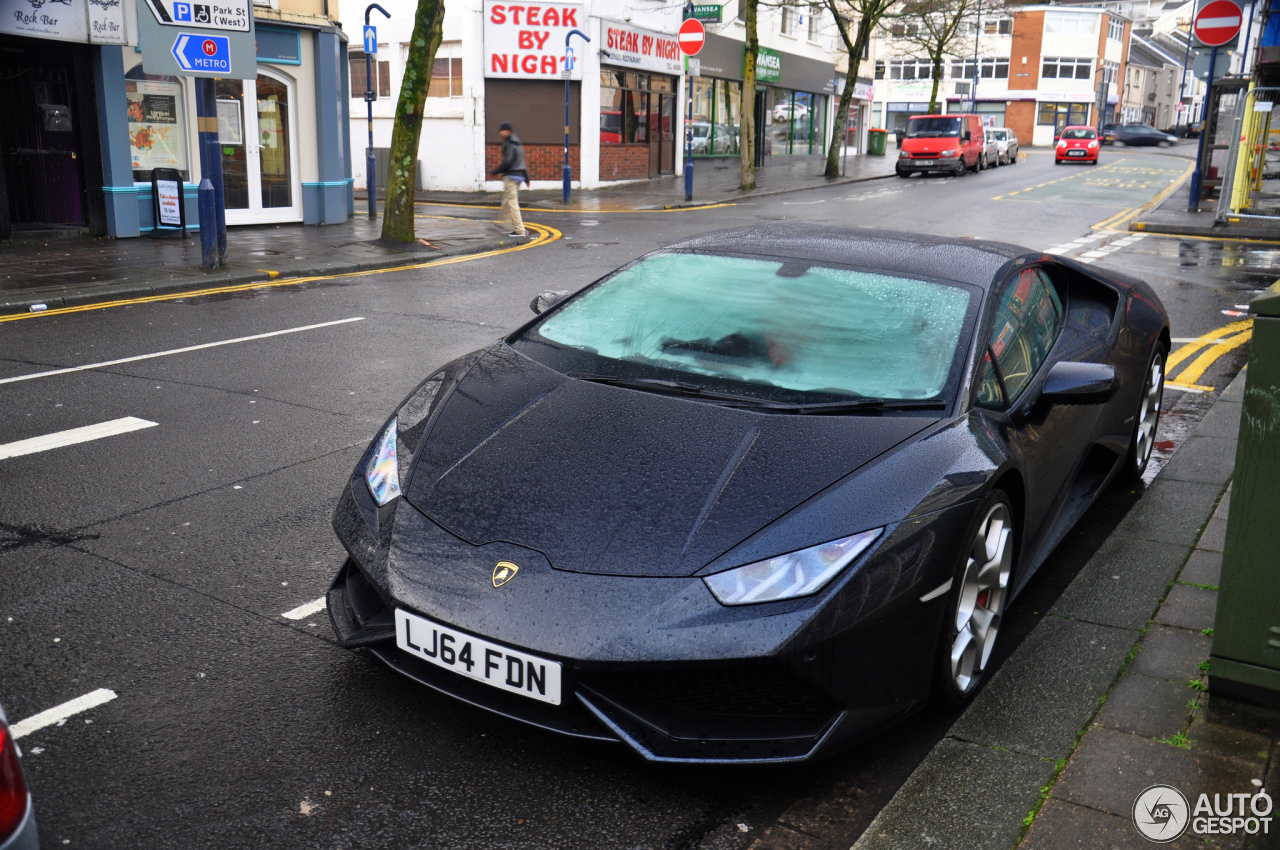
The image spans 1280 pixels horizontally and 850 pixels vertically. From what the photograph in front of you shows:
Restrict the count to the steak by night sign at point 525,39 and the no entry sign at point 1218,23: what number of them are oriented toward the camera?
2

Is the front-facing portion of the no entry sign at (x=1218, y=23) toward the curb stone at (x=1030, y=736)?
yes

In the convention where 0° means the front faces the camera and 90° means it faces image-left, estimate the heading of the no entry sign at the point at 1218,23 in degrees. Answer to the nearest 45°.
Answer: approximately 0°

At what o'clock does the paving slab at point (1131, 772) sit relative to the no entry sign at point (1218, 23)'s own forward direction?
The paving slab is roughly at 12 o'clock from the no entry sign.

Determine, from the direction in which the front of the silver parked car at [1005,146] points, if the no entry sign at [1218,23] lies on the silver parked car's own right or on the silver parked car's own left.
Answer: on the silver parked car's own left

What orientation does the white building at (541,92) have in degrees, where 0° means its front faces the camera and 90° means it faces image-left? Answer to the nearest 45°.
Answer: approximately 315°

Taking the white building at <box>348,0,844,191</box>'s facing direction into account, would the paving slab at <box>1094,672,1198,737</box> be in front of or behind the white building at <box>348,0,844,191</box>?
in front

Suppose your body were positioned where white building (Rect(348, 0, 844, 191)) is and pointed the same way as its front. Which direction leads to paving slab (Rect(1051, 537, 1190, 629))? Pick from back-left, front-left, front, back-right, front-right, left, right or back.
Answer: front-right

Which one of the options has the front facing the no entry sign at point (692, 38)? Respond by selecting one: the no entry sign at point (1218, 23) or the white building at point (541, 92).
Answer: the white building

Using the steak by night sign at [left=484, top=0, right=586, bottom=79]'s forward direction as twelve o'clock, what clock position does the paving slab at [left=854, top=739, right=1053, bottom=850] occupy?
The paving slab is roughly at 12 o'clock from the steak by night sign.

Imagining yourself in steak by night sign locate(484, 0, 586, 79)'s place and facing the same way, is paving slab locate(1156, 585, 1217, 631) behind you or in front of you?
in front

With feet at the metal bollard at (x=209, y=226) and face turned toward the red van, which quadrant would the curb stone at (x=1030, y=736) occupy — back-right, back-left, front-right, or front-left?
back-right

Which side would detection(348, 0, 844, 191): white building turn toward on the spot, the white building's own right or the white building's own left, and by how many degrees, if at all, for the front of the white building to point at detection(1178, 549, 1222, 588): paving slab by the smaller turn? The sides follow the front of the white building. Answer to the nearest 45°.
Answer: approximately 45° to the white building's own right

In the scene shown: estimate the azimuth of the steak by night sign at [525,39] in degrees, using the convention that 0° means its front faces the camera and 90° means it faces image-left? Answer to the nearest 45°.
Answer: approximately 0°
